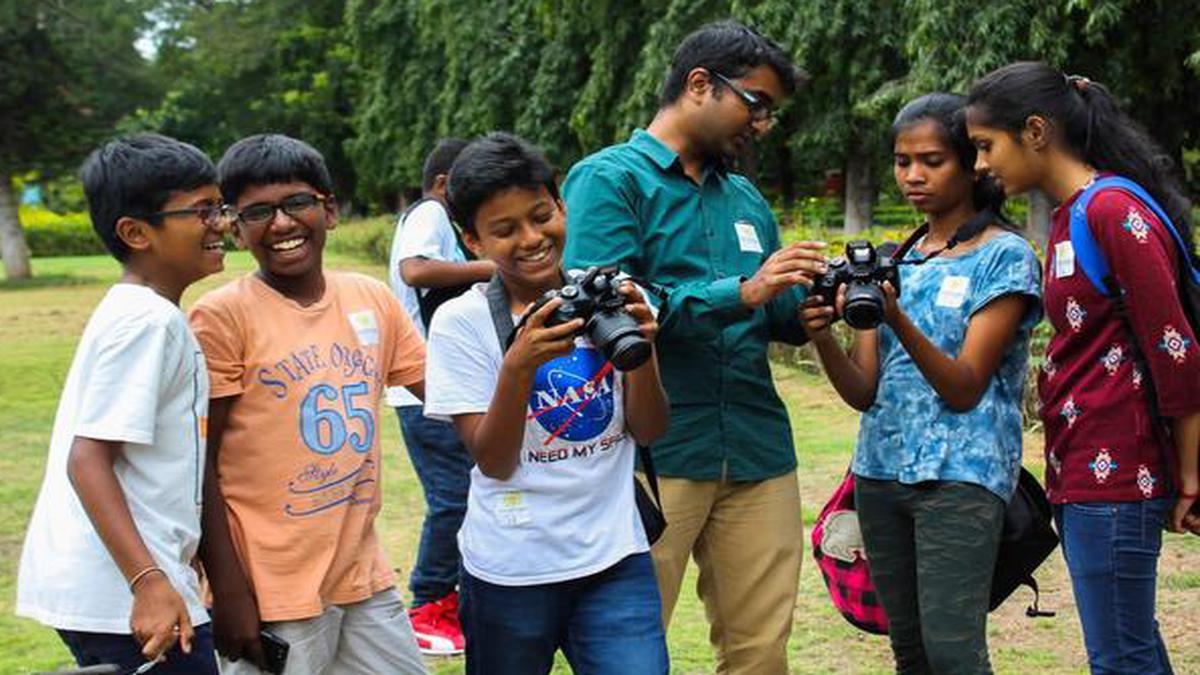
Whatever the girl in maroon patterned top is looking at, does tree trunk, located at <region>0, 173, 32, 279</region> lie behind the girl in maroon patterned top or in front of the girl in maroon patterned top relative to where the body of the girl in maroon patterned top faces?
in front

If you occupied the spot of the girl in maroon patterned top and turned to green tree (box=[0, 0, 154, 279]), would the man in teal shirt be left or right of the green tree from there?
left

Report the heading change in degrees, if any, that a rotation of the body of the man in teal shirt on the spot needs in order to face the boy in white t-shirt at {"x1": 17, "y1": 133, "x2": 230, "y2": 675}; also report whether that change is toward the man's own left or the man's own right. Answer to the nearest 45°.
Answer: approximately 90° to the man's own right

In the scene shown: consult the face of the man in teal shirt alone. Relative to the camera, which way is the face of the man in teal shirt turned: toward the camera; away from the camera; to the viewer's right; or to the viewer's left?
to the viewer's right

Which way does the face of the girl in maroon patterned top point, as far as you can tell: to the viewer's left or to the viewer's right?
to the viewer's left

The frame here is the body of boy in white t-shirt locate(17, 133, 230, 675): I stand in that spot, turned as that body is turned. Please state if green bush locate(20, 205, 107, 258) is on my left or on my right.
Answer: on my left

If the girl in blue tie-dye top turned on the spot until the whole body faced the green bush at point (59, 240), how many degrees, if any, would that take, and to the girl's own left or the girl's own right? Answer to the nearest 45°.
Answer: approximately 90° to the girl's own right

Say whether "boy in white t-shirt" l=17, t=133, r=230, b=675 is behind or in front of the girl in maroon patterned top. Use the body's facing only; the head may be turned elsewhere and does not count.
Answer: in front

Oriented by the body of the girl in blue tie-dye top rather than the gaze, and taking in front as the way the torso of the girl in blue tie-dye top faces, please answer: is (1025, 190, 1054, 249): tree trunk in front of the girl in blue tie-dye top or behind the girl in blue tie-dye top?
behind

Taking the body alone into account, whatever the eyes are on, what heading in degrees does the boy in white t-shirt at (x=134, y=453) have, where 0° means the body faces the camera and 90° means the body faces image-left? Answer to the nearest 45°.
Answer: approximately 270°

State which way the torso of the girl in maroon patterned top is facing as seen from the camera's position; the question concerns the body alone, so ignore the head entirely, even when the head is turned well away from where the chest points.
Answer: to the viewer's left
